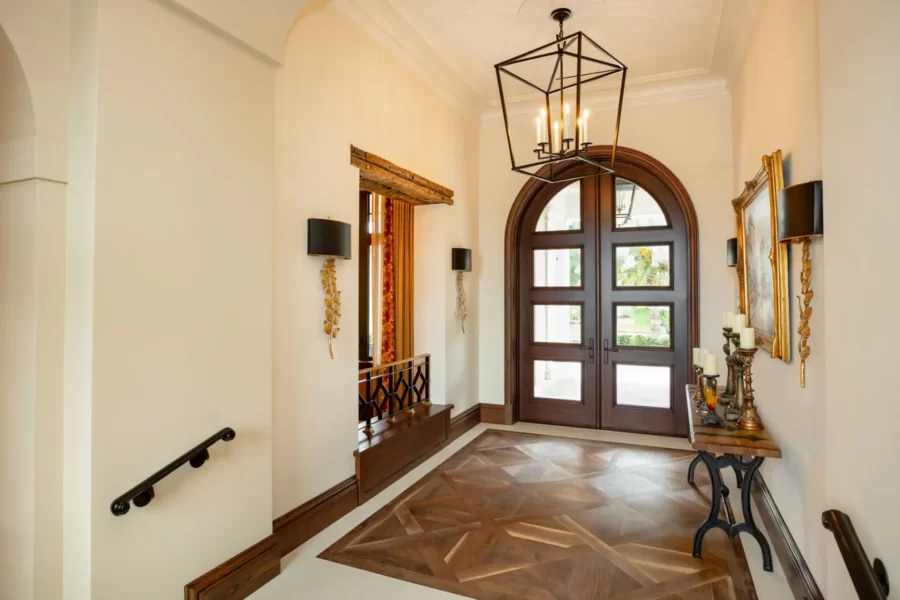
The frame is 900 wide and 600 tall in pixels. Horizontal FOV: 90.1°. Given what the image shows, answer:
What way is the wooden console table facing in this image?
to the viewer's left

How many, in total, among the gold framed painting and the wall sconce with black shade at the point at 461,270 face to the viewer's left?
1

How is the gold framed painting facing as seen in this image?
to the viewer's left

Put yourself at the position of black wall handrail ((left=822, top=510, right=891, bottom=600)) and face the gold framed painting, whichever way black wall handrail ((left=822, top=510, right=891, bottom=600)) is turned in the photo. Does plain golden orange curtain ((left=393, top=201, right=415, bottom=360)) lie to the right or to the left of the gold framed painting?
left

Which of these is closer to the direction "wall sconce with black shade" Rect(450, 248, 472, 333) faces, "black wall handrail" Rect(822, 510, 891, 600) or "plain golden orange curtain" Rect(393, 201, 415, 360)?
the black wall handrail

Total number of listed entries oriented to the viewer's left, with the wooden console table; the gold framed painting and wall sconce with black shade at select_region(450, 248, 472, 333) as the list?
2

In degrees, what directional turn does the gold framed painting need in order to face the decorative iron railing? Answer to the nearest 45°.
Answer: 0° — it already faces it

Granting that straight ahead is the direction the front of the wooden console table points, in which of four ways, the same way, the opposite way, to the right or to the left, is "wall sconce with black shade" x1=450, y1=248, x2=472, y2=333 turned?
the opposite way

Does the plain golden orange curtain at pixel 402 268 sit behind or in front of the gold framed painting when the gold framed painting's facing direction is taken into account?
in front

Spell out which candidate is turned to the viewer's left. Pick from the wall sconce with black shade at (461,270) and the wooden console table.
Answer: the wooden console table

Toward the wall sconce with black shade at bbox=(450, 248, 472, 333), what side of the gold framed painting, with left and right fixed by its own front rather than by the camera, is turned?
front

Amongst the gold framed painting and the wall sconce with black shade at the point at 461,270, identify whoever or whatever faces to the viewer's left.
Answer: the gold framed painting

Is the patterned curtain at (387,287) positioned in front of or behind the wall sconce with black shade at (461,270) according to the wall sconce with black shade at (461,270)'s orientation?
behind
